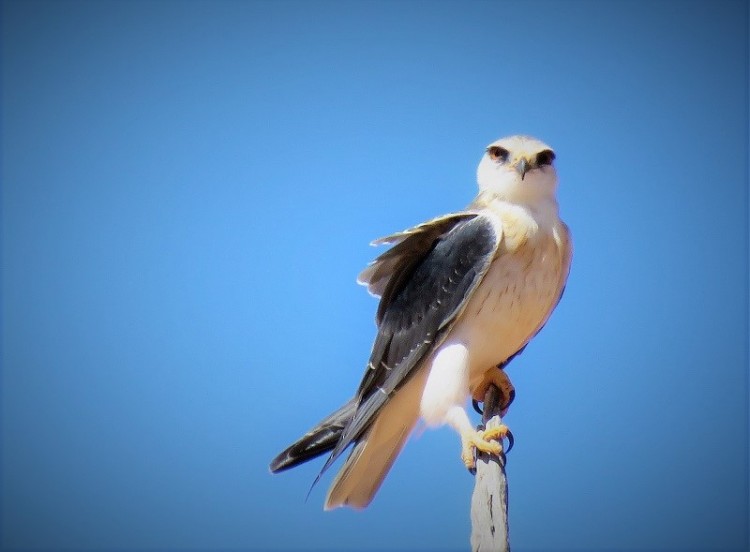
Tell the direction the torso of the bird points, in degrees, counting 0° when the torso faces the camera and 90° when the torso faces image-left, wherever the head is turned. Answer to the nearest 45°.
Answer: approximately 315°
